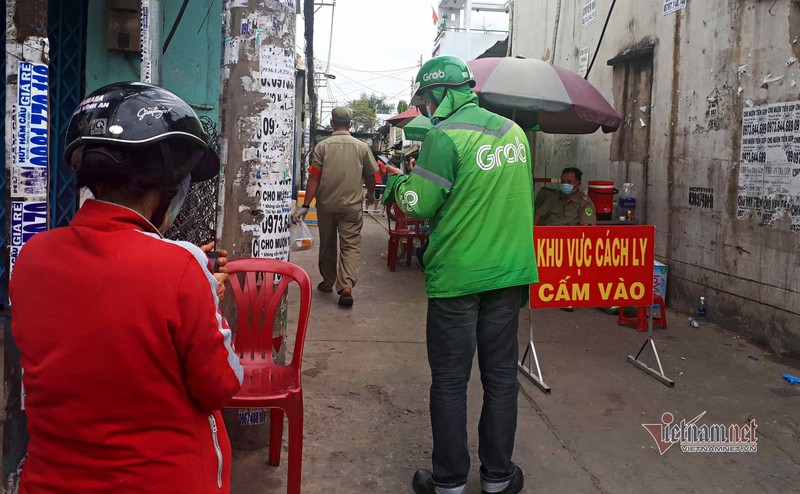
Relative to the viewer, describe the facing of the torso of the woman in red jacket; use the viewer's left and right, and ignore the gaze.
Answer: facing away from the viewer and to the right of the viewer

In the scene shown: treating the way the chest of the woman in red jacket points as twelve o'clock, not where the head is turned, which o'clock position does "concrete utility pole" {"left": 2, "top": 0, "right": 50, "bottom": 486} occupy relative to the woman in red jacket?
The concrete utility pole is roughly at 10 o'clock from the woman in red jacket.

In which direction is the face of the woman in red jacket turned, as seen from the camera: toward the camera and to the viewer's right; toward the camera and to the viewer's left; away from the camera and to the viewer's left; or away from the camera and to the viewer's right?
away from the camera and to the viewer's right

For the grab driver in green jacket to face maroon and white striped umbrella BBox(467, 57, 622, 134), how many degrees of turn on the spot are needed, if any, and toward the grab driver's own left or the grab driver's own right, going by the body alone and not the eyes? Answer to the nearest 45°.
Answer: approximately 45° to the grab driver's own right

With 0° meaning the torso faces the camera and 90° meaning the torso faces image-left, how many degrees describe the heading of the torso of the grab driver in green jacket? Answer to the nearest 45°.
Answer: approximately 135°

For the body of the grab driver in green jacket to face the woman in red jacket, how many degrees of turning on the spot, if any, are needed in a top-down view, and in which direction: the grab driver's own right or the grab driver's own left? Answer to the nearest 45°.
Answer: approximately 135° to the grab driver's own left
